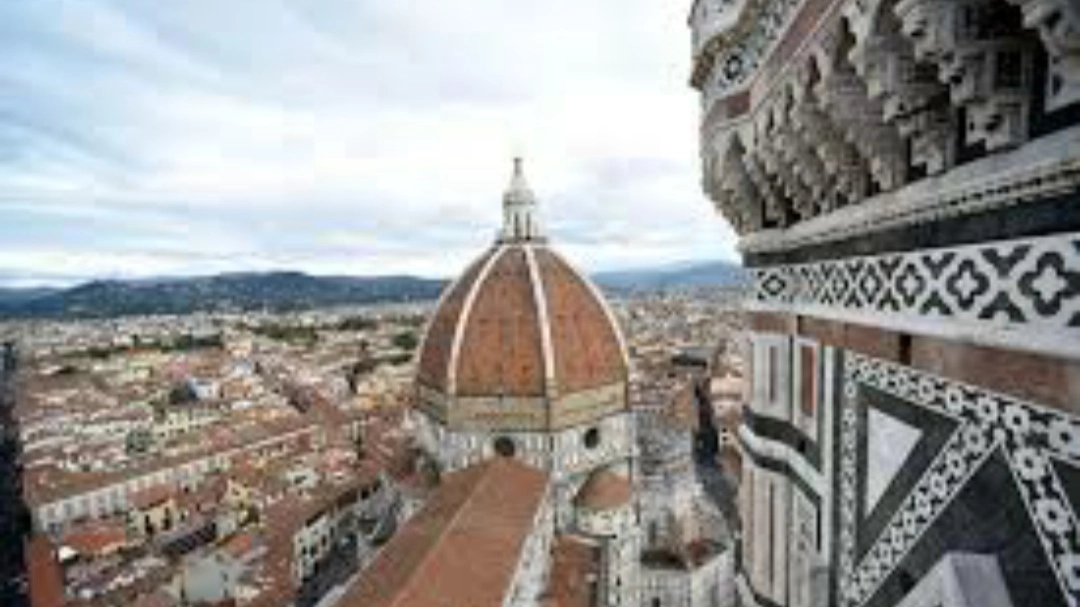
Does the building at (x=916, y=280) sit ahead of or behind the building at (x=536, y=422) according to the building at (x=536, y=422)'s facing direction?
ahead

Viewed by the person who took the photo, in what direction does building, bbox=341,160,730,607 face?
facing the viewer
